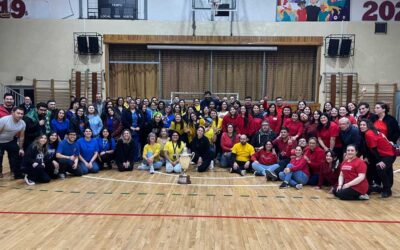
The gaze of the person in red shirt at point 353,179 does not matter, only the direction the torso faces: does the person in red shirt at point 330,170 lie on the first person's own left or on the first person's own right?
on the first person's own right

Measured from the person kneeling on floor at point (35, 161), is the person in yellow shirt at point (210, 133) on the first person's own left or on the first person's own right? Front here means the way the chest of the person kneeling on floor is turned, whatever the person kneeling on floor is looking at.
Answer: on the first person's own left

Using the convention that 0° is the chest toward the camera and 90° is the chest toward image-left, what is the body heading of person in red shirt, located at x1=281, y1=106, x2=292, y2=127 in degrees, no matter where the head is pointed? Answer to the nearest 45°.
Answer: approximately 0°

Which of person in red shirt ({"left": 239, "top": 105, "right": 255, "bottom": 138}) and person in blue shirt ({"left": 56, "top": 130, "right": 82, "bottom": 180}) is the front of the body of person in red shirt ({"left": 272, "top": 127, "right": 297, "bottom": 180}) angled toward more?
the person in blue shirt

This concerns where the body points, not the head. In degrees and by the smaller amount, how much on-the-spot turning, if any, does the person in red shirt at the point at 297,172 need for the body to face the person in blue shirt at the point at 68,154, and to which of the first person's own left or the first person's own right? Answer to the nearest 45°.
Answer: approximately 45° to the first person's own right

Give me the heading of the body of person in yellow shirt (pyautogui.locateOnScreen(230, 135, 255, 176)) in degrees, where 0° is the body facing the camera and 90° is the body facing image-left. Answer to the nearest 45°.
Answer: approximately 0°

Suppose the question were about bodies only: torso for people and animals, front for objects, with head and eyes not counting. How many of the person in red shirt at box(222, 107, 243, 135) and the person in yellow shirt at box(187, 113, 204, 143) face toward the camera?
2

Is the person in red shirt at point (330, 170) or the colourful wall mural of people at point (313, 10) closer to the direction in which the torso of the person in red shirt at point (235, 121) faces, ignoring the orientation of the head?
the person in red shirt
